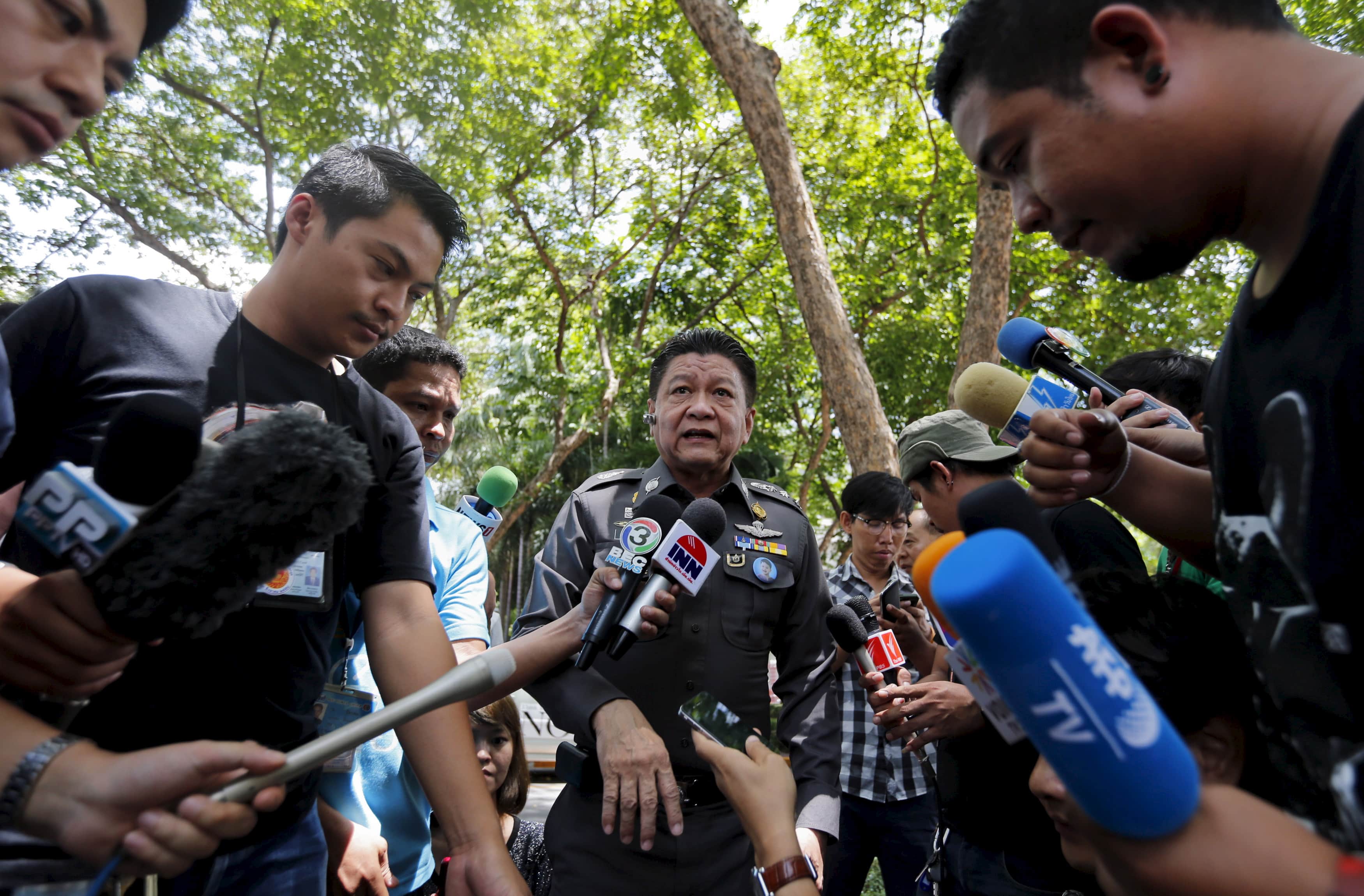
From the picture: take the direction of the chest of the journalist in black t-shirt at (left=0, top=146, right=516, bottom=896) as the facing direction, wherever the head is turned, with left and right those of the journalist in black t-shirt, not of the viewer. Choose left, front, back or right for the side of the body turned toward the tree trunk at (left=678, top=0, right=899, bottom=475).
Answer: left

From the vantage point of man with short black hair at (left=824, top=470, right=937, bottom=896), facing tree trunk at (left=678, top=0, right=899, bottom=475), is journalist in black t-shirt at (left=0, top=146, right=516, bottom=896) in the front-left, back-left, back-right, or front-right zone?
back-left

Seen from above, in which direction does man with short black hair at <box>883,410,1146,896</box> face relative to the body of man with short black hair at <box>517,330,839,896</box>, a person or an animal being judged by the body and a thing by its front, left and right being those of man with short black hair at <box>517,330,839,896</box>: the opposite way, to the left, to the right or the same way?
to the right

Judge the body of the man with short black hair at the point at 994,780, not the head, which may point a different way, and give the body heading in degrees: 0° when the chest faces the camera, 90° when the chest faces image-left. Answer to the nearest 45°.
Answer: approximately 90°

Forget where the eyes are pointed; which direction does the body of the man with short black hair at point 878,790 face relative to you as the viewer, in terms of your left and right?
facing the viewer

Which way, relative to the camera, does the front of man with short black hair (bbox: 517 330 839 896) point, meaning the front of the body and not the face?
toward the camera

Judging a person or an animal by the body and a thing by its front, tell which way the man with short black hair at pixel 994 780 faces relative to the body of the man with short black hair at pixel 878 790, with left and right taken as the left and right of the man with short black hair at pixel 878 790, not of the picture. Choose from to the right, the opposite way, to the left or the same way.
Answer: to the right

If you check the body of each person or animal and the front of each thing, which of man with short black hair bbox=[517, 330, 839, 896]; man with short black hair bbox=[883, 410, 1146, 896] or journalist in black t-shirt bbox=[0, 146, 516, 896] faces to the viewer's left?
man with short black hair bbox=[883, 410, 1146, 896]

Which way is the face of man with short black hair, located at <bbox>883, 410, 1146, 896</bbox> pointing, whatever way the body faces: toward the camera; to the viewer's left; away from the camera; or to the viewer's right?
to the viewer's left

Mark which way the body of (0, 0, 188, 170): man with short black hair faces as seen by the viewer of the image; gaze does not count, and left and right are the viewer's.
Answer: facing the viewer and to the right of the viewer

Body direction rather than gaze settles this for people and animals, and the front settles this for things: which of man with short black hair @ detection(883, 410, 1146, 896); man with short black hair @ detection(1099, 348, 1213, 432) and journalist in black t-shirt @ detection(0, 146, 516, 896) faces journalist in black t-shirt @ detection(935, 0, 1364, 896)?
journalist in black t-shirt @ detection(0, 146, 516, 896)
